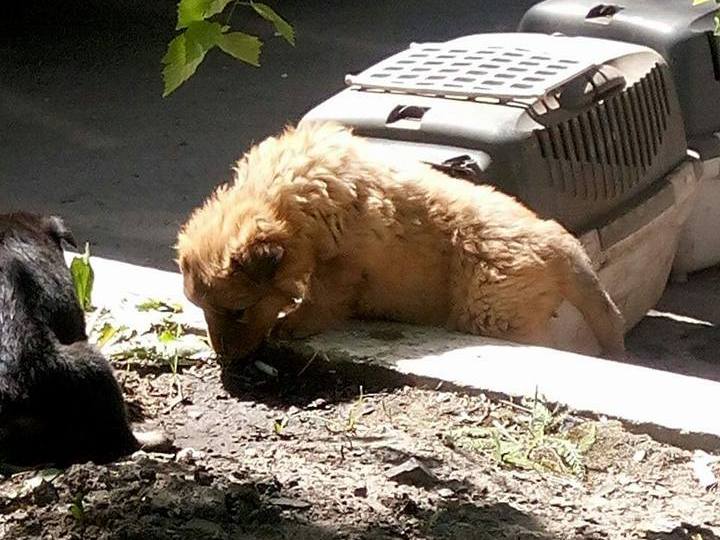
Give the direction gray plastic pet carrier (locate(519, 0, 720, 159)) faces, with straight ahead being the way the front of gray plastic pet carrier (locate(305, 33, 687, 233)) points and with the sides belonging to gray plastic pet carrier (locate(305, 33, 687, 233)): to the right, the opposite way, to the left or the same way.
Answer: the same way

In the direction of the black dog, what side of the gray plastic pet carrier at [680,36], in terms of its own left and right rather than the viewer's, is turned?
front

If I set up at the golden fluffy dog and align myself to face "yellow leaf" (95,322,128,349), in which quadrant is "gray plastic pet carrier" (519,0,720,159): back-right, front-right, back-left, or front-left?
back-right

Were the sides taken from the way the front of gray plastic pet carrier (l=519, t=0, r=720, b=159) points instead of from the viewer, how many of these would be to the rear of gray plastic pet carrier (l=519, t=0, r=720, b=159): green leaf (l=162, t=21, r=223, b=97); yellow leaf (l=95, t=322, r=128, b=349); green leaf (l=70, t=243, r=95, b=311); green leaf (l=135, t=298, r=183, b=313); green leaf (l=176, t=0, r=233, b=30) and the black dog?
0

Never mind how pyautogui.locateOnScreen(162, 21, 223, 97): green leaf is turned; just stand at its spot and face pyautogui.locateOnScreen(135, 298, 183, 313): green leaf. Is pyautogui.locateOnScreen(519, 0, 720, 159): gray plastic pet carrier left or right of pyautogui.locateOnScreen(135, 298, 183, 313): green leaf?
right

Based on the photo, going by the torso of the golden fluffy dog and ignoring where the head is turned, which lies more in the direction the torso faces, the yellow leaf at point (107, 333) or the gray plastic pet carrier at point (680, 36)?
the yellow leaf

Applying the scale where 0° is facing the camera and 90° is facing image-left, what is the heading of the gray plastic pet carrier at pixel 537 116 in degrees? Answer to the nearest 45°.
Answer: approximately 45°

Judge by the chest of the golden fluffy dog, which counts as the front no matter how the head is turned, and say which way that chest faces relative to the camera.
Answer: to the viewer's left

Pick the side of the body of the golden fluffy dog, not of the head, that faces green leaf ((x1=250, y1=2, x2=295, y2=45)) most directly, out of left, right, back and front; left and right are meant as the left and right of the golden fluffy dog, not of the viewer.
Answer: left

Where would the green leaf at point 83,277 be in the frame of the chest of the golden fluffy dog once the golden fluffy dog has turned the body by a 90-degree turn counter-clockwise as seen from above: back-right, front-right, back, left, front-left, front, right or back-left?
right

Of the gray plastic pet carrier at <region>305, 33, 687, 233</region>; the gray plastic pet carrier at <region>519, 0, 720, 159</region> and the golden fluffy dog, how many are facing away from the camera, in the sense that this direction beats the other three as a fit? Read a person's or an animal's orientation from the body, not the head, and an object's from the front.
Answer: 0
